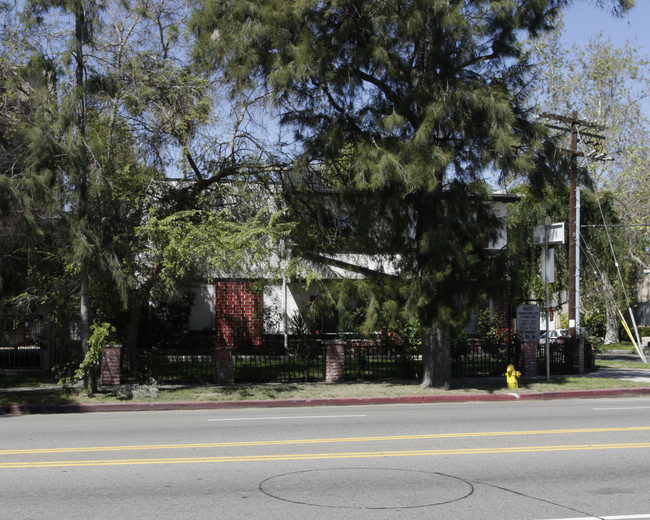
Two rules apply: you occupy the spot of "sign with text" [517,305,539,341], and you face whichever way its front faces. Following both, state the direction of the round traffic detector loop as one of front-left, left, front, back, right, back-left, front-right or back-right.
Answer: front

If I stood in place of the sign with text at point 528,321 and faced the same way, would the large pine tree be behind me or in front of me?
in front

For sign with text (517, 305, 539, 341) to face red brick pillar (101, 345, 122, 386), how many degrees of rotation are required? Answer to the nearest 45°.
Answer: approximately 45° to its right

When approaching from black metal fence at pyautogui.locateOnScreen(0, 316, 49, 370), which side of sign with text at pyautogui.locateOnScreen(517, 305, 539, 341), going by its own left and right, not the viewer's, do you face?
right

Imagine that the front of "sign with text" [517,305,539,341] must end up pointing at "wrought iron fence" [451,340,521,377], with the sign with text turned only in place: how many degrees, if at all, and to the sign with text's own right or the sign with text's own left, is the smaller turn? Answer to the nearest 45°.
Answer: approximately 90° to the sign with text's own right

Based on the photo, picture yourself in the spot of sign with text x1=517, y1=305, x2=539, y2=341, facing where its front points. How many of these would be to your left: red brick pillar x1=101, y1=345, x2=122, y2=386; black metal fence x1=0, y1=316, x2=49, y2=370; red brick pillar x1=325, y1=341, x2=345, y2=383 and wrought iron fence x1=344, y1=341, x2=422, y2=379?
0

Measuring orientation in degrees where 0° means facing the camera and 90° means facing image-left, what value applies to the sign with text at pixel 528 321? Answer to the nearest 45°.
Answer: approximately 0°

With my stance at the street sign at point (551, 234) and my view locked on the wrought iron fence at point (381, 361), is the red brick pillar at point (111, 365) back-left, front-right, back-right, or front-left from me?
front-left

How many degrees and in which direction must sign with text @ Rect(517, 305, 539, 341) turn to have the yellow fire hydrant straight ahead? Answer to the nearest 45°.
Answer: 0° — it already faces it

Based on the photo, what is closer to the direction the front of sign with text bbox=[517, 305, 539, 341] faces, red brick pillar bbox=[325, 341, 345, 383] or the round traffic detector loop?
the round traffic detector loop

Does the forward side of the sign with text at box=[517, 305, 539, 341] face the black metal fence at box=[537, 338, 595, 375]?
no

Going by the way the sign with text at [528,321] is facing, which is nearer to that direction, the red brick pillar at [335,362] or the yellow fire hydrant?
the yellow fire hydrant
